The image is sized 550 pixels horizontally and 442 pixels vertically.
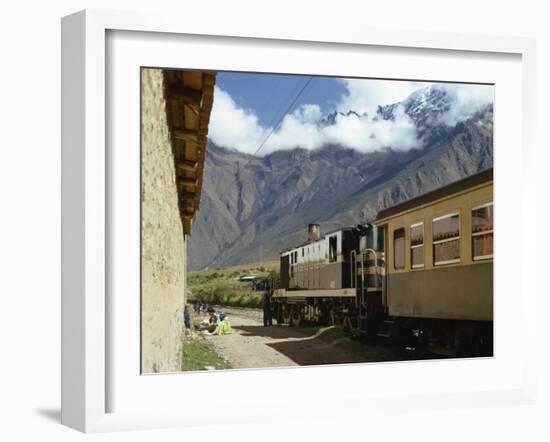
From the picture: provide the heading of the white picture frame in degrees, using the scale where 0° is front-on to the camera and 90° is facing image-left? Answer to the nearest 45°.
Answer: approximately 315°
